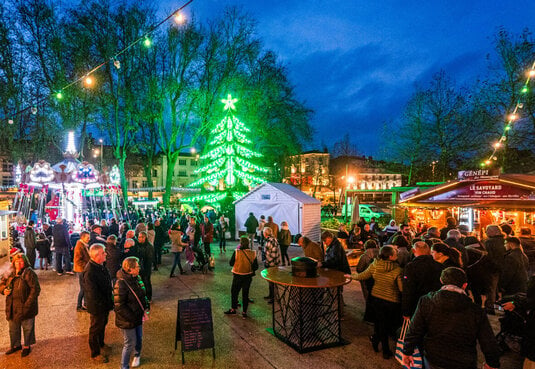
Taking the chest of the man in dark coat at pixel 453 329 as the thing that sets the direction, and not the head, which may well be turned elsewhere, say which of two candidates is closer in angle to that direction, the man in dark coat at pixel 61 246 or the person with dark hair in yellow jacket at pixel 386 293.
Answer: the person with dark hair in yellow jacket

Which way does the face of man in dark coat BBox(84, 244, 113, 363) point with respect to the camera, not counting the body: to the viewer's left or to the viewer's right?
to the viewer's right

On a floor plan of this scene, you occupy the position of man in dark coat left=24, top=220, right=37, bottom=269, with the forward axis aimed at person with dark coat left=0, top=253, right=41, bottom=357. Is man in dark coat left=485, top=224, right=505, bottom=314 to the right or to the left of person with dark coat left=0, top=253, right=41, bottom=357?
left

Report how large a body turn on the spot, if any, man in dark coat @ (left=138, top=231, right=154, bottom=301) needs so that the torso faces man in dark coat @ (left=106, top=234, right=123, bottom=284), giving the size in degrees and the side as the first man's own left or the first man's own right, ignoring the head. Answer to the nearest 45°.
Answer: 0° — they already face them

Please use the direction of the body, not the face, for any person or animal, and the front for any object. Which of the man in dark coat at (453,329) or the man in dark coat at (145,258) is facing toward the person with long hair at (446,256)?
the man in dark coat at (453,329)

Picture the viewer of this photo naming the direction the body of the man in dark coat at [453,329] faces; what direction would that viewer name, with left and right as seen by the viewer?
facing away from the viewer

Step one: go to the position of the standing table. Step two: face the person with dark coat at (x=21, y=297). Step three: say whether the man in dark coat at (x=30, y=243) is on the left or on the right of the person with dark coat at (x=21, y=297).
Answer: right
